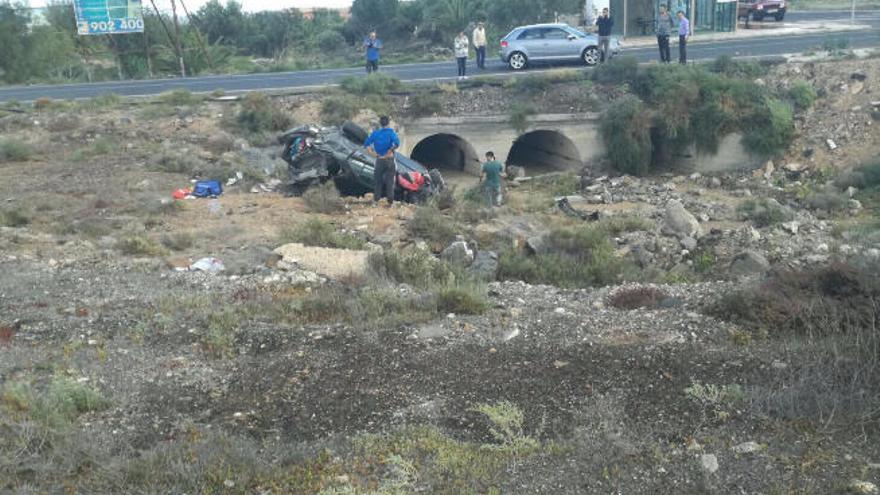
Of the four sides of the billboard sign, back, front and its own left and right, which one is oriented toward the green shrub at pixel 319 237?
front

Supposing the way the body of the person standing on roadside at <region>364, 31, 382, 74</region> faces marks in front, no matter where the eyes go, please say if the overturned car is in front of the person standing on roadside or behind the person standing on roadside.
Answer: in front

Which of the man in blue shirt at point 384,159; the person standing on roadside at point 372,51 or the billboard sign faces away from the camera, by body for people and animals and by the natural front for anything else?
the man in blue shirt

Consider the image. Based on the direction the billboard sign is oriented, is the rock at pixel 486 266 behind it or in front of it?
in front

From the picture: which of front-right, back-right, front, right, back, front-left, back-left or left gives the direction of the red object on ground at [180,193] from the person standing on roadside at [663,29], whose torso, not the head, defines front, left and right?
front-right

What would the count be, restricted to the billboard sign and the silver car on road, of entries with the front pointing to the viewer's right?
1

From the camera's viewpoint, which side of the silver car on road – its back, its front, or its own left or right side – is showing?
right

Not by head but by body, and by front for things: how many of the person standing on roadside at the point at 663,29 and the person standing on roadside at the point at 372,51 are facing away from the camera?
0

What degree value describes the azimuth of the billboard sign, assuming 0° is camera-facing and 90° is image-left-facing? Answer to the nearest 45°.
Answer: approximately 0°

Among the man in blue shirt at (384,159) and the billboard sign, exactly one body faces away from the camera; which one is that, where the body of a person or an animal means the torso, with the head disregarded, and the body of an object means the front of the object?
the man in blue shirt

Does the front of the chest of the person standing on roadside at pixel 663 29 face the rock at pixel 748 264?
yes

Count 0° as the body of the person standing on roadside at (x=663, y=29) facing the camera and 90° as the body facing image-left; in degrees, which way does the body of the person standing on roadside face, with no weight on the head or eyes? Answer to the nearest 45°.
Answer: approximately 0°

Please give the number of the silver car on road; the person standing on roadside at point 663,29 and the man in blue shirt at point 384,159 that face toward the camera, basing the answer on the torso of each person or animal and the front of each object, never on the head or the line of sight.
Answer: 1

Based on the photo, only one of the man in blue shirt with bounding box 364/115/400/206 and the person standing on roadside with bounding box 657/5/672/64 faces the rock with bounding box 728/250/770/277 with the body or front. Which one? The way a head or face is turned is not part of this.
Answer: the person standing on roadside

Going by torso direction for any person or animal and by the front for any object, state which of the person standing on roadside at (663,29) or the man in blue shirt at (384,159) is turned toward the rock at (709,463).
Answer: the person standing on roadside

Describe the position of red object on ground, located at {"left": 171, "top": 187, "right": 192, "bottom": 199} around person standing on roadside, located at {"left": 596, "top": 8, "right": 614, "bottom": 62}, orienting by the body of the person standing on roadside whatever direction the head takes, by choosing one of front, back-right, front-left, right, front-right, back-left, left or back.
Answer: front-right

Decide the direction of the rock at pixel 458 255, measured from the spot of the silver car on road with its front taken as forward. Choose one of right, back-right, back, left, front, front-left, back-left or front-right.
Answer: right

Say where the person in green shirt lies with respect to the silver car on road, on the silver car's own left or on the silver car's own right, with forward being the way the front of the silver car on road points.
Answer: on the silver car's own right
